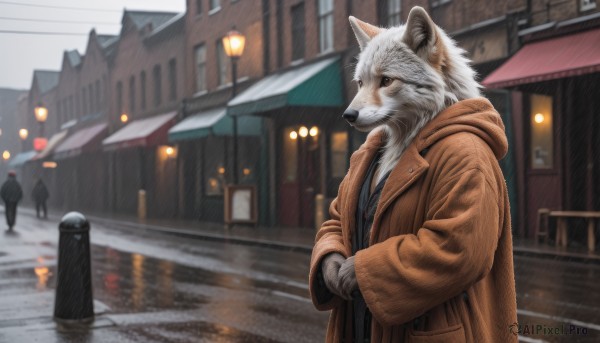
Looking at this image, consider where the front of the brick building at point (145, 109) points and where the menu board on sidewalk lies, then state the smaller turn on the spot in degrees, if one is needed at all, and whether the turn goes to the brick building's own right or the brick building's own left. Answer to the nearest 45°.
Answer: approximately 45° to the brick building's own left

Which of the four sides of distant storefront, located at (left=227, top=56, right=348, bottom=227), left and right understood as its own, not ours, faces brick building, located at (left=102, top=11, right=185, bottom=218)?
right

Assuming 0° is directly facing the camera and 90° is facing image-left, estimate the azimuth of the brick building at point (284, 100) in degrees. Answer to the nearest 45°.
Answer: approximately 45°

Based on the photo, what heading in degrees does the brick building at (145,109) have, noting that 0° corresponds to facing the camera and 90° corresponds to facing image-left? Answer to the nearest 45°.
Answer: approximately 45°

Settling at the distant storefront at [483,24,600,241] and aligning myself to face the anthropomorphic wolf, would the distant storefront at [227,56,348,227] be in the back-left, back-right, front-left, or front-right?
back-right

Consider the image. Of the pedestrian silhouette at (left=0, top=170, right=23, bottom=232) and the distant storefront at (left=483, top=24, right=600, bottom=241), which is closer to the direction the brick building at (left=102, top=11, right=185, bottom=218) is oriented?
the pedestrian silhouette

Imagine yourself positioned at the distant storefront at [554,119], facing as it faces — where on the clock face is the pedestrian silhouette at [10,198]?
The pedestrian silhouette is roughly at 2 o'clock from the distant storefront.
